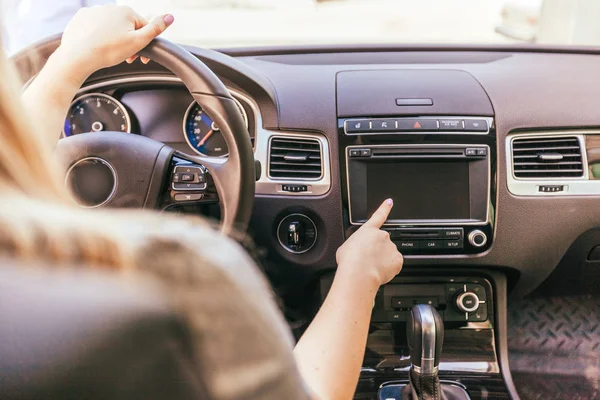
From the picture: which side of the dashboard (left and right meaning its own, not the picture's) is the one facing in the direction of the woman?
front

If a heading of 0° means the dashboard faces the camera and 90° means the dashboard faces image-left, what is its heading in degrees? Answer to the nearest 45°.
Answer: approximately 0°

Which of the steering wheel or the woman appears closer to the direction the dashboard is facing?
the woman
